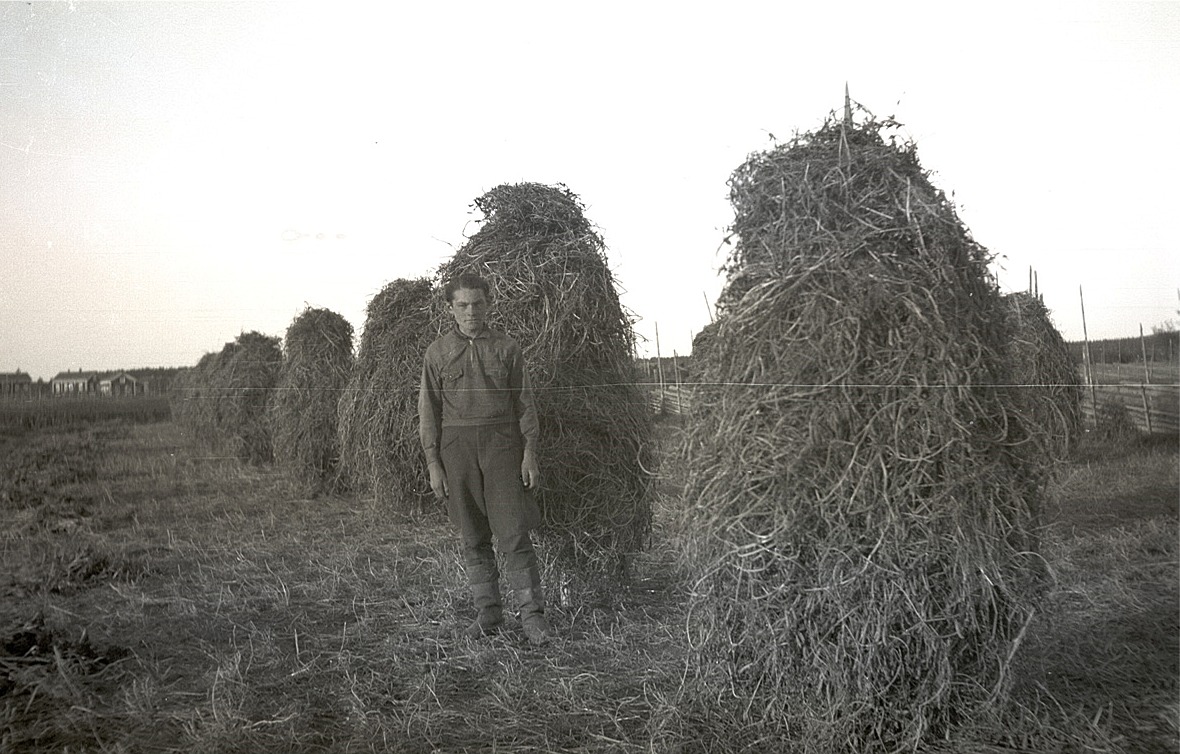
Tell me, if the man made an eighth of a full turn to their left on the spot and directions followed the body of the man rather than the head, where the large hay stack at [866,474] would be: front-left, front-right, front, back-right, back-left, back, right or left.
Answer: front

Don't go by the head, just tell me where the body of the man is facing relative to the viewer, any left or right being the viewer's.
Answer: facing the viewer

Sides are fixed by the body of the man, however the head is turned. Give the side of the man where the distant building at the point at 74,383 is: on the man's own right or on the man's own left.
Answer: on the man's own right

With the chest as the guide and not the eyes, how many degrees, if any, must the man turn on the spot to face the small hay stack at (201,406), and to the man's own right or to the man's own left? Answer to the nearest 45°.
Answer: approximately 135° to the man's own right

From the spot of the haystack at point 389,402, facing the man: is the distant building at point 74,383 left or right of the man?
right

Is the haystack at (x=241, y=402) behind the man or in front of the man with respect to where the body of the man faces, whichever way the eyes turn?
behind
